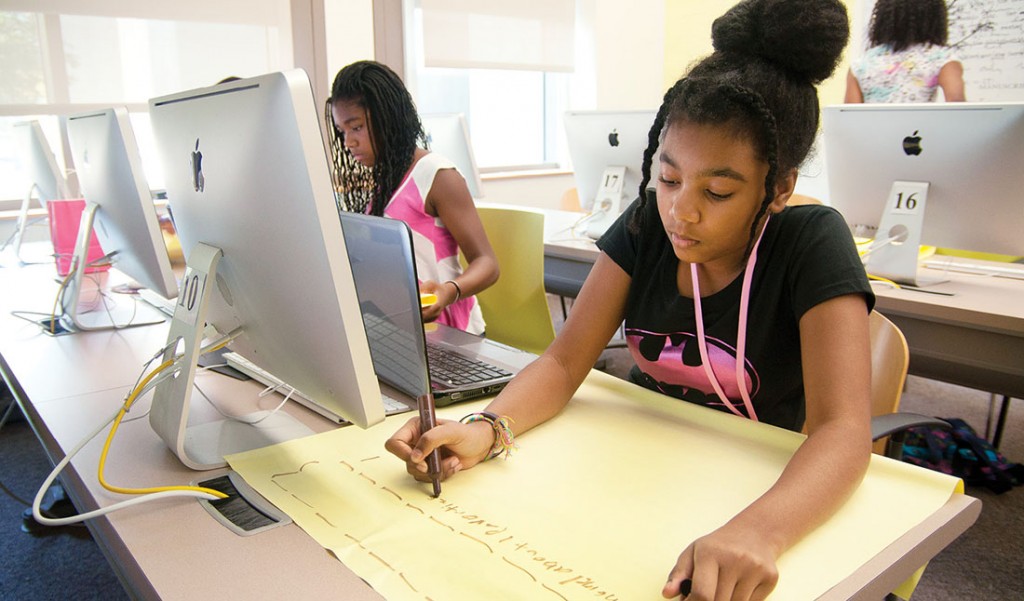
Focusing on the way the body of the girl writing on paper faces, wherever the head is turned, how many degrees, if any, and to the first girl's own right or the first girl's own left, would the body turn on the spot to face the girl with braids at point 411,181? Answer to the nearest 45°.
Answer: approximately 90° to the first girl's own right

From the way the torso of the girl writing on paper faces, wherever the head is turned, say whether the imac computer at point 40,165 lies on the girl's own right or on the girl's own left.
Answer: on the girl's own right

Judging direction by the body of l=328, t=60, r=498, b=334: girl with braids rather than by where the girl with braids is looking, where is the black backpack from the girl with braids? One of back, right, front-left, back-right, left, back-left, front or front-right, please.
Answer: back-left

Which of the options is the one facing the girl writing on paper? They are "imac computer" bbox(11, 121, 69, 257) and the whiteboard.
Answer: the whiteboard

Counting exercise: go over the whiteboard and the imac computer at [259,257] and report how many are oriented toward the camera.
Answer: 1

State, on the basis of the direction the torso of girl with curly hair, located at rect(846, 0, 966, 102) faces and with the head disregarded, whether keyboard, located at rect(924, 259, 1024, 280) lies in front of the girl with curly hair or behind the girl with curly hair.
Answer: behind

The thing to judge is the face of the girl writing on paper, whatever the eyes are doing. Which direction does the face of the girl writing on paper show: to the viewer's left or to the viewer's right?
to the viewer's left

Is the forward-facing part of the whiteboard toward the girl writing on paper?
yes

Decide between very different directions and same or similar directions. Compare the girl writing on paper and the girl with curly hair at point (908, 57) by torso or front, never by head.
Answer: very different directions
